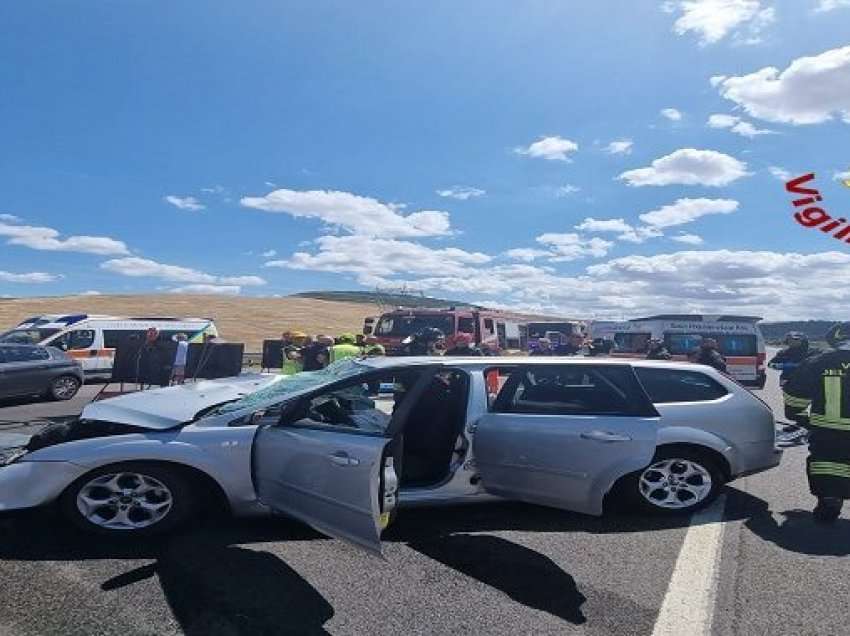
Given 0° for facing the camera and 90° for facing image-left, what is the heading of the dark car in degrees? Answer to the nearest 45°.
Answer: approximately 90°

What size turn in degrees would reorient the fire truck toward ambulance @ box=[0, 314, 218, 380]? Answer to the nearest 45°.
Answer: approximately 45° to its right

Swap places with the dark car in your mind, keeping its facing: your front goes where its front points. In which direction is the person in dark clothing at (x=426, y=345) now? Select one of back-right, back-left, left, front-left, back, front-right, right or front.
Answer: back-left

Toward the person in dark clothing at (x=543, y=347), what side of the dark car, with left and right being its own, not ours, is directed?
back

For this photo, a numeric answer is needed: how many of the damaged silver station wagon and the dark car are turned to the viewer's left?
2
